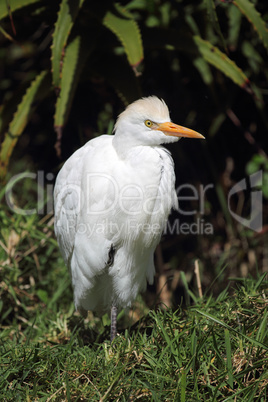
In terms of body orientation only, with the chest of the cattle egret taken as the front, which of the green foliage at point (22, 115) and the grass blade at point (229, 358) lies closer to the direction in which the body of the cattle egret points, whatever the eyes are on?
the grass blade

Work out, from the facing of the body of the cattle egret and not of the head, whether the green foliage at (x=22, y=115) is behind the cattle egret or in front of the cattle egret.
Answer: behind

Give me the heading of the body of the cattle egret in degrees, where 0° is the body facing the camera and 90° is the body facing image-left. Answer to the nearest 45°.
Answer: approximately 315°
